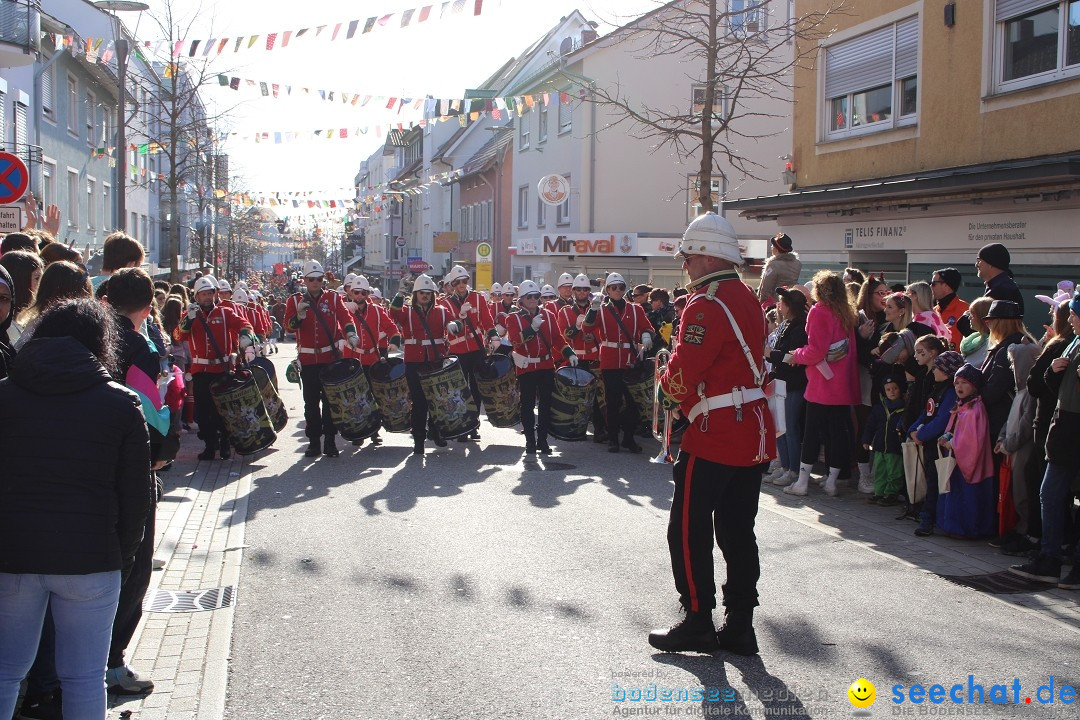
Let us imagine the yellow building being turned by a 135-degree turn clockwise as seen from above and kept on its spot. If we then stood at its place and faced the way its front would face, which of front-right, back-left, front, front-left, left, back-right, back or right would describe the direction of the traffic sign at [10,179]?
back-left

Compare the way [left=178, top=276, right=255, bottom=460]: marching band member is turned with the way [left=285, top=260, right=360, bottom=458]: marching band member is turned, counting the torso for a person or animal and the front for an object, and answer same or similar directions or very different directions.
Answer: same or similar directions

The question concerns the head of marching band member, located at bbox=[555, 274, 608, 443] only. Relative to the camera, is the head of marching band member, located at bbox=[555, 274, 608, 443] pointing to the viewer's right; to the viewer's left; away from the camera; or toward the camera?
toward the camera

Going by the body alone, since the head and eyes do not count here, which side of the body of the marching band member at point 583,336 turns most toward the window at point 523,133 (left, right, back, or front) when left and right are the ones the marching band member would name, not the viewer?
back

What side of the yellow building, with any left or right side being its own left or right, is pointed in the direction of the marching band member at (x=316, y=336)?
front

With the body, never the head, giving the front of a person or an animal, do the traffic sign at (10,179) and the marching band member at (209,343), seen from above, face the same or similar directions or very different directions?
same or similar directions

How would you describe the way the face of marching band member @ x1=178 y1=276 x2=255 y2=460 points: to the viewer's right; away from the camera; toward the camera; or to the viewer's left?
toward the camera

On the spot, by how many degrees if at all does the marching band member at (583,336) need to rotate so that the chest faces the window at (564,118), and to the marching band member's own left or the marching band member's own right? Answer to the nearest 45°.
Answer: approximately 180°

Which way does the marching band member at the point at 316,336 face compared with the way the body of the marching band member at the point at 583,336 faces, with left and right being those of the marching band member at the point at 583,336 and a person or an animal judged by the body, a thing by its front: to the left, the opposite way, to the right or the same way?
the same way

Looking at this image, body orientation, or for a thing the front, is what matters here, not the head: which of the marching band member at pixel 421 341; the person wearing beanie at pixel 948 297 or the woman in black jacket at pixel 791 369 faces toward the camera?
the marching band member

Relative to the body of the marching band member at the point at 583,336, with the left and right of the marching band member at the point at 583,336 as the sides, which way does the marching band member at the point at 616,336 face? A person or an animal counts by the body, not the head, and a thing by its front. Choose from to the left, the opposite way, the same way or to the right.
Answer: the same way

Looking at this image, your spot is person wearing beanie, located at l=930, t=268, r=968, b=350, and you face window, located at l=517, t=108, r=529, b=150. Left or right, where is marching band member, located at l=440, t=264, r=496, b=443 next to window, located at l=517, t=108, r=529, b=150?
left

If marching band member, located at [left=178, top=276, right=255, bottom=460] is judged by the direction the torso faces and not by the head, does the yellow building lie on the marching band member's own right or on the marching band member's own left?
on the marching band member's own left

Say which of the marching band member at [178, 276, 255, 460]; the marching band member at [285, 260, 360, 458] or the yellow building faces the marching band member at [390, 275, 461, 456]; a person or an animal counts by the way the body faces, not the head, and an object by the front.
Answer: the yellow building

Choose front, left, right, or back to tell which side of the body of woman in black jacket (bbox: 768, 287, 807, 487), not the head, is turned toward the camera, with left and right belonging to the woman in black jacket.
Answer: left

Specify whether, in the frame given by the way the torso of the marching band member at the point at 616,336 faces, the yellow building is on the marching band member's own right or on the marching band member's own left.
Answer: on the marching band member's own left

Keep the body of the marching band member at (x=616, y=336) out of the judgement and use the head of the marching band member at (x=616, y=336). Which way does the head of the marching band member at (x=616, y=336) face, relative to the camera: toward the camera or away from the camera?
toward the camera

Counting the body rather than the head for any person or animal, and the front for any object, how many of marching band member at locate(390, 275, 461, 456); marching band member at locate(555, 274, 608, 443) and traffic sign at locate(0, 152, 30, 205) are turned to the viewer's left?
0

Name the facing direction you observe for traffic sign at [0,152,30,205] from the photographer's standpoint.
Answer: facing the viewer

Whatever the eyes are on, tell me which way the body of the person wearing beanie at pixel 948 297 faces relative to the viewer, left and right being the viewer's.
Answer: facing to the left of the viewer
